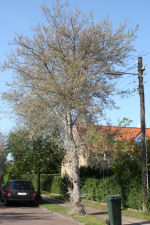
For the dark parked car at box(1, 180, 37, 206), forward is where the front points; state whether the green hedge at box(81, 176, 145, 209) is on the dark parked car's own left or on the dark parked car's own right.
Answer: on the dark parked car's own right

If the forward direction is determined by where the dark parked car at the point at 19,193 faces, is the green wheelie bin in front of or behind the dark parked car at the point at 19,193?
behind

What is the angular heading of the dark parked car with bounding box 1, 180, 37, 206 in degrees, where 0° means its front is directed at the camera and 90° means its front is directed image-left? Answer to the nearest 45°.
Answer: approximately 180°
